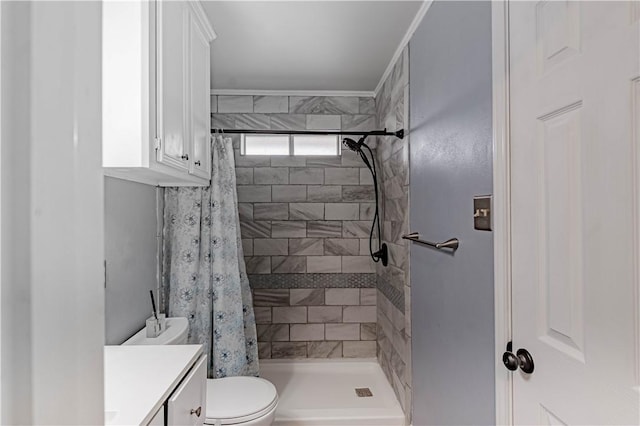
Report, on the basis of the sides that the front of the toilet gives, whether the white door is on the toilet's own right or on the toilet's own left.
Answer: on the toilet's own right

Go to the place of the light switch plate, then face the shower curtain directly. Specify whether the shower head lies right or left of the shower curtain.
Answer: right

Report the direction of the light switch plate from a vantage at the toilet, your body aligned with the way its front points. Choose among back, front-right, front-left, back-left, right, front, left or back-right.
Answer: front-right

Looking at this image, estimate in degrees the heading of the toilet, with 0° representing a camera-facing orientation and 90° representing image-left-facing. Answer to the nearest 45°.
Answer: approximately 270°
